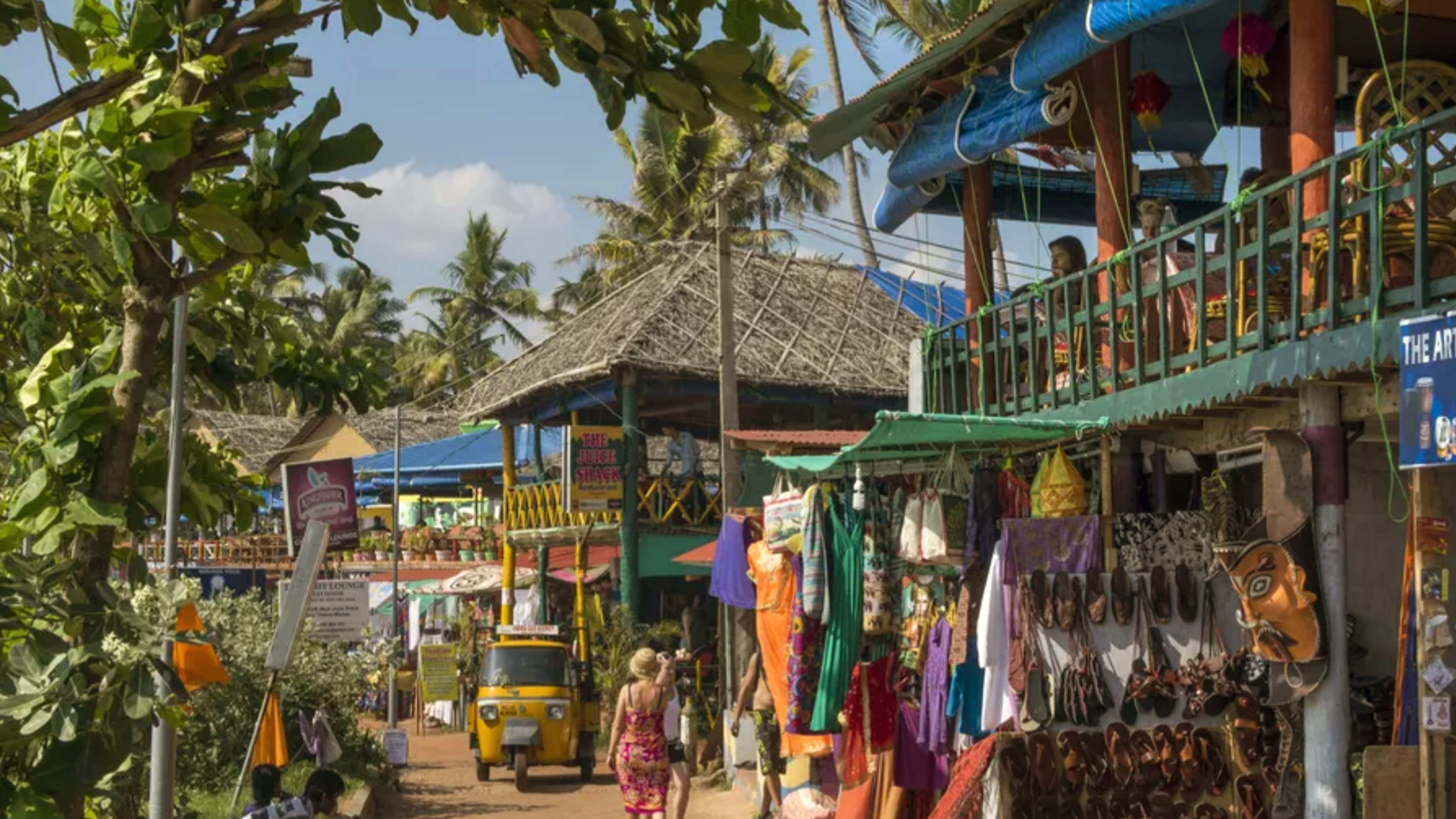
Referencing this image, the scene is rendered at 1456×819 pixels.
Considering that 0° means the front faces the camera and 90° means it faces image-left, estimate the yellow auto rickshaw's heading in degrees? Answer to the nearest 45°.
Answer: approximately 0°

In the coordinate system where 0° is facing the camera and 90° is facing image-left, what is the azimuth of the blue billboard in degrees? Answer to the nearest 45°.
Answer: approximately 45°

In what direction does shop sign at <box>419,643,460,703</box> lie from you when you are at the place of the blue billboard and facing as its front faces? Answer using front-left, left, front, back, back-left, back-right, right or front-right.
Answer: right

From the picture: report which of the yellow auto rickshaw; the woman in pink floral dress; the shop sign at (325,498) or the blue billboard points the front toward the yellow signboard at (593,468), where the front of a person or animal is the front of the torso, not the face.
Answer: the woman in pink floral dress

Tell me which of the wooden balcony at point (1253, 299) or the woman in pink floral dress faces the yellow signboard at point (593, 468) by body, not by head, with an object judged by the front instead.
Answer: the woman in pink floral dress

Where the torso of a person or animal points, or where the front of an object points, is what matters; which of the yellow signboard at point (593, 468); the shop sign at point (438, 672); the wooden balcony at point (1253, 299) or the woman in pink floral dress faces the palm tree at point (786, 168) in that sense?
the woman in pink floral dress

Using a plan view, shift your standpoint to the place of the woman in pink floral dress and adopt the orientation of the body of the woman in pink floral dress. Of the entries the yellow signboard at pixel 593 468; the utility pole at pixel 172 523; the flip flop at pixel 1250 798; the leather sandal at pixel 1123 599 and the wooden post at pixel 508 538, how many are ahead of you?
2

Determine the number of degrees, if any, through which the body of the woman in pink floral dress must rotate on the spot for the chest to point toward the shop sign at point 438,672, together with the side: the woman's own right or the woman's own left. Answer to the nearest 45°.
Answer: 0° — they already face it

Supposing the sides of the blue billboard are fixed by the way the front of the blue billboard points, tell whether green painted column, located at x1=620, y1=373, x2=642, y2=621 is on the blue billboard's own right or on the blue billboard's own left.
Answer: on the blue billboard's own right

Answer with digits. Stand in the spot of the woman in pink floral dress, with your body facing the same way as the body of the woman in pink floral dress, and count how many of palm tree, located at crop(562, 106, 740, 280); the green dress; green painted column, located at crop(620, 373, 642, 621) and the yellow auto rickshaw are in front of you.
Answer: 3

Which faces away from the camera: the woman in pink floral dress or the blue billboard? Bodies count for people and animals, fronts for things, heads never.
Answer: the woman in pink floral dress

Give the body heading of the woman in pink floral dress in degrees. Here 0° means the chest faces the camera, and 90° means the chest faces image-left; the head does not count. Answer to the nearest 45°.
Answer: approximately 180°

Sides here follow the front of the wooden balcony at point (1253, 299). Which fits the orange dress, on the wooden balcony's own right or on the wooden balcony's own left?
on the wooden balcony's own right
